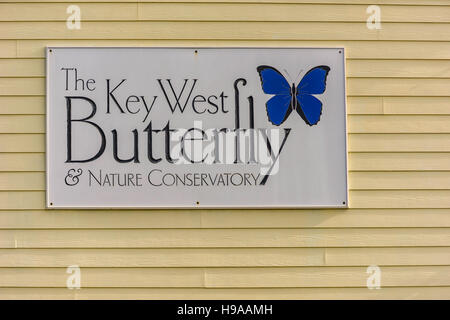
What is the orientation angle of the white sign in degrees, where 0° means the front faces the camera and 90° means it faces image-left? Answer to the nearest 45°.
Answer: approximately 0°
